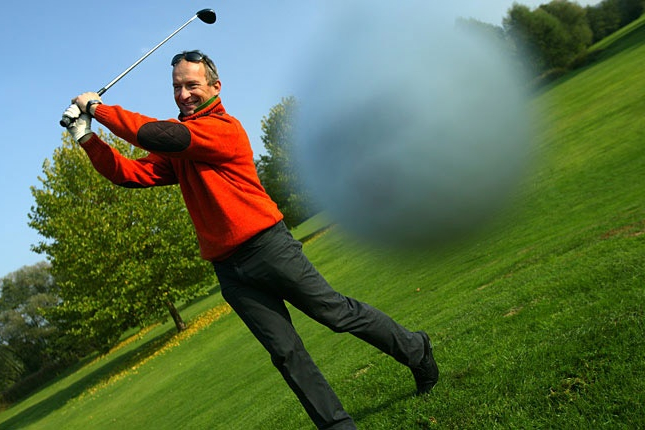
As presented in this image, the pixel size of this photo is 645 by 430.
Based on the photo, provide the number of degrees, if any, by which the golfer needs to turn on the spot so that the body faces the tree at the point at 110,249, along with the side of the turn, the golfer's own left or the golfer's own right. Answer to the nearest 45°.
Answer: approximately 135° to the golfer's own right
